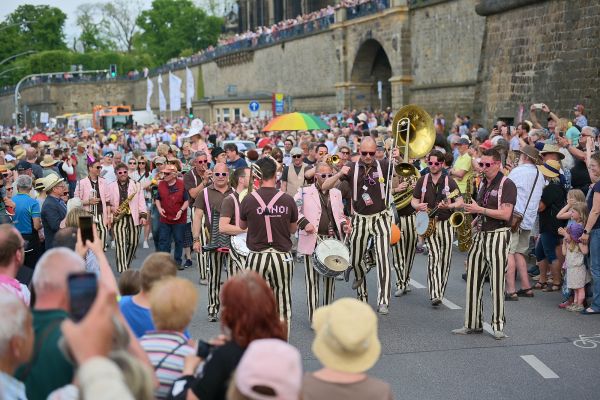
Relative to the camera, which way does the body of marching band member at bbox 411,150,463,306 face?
toward the camera

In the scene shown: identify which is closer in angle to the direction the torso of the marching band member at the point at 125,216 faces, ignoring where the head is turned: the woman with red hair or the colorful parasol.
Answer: the woman with red hair

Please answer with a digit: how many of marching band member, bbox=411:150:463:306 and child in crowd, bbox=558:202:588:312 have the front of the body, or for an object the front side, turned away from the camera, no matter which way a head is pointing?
0

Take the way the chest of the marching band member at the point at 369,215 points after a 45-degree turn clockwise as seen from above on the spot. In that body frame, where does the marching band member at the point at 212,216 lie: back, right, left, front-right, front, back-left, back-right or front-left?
front-right

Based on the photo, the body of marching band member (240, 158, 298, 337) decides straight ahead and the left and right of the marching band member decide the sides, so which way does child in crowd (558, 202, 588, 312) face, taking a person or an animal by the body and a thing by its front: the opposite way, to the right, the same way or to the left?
to the left

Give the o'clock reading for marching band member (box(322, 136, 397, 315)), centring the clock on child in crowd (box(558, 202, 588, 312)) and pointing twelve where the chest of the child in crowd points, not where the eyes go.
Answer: The marching band member is roughly at 11 o'clock from the child in crowd.

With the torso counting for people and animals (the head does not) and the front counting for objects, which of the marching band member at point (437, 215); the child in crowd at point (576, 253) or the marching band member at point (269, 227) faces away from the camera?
the marching band member at point (269, 227)

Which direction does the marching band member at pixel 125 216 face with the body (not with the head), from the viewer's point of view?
toward the camera

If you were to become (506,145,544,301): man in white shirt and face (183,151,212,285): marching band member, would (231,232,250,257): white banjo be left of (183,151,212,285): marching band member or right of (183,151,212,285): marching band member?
left

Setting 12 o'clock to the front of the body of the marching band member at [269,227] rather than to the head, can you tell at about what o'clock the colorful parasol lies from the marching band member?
The colorful parasol is roughly at 12 o'clock from the marching band member.

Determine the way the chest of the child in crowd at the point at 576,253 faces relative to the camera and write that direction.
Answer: to the viewer's left

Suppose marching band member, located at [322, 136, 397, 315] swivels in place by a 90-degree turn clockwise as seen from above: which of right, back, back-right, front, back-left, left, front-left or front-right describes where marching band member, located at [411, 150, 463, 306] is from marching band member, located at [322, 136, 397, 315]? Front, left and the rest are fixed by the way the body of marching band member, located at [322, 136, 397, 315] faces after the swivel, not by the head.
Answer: back-right

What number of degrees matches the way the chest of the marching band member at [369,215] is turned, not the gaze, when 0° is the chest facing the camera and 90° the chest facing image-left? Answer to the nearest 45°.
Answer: approximately 0°

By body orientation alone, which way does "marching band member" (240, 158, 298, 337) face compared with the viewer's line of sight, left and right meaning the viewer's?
facing away from the viewer

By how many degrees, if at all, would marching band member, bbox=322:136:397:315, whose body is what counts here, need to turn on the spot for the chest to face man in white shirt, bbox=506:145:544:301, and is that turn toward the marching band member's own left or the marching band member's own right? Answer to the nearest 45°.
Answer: approximately 135° to the marching band member's own left

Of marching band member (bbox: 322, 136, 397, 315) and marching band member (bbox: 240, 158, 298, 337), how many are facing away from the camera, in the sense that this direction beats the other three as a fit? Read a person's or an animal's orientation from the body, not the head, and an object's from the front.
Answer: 1

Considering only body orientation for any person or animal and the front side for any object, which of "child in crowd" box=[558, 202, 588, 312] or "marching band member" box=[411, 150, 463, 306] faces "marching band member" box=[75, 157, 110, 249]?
the child in crowd

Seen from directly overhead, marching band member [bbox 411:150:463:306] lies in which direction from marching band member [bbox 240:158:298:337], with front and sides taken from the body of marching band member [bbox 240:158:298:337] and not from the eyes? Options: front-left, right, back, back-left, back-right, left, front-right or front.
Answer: front-right
